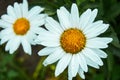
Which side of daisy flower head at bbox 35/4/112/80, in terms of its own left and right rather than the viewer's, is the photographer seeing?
front
